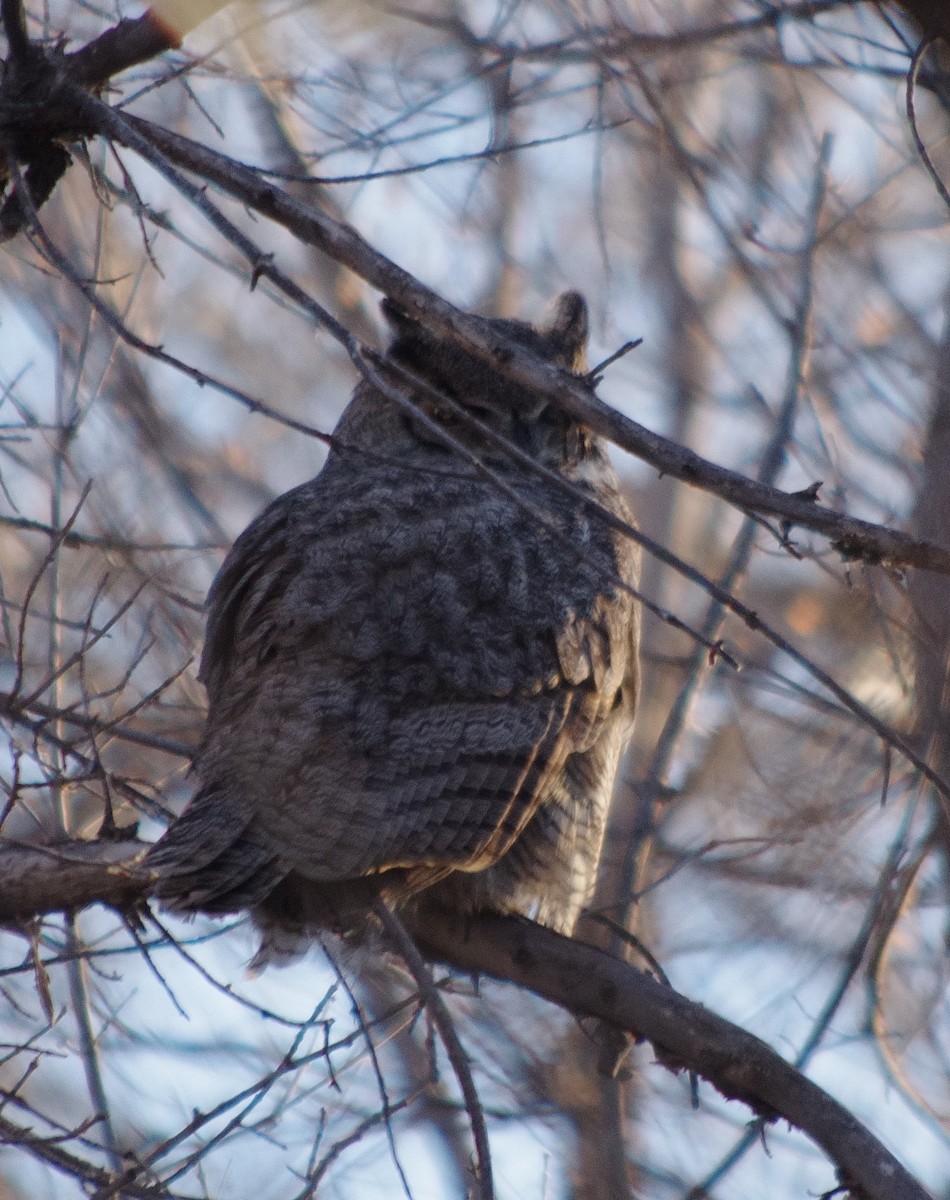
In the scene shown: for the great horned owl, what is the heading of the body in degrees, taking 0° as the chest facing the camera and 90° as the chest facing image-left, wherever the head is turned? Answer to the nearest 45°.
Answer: approximately 225°
